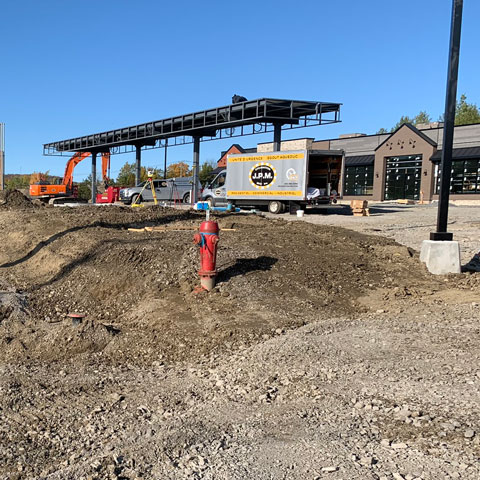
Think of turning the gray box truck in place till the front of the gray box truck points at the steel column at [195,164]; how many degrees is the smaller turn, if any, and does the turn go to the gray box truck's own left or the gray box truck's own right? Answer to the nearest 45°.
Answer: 0° — it already faces it

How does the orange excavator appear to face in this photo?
to the viewer's right

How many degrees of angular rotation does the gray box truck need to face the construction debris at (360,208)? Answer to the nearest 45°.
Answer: approximately 180°

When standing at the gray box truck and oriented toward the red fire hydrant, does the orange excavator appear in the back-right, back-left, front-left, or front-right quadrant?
back-right

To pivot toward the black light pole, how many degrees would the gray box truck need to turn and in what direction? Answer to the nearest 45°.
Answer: approximately 135° to its left

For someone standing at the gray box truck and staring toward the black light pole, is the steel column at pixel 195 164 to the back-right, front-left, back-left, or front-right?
back-right

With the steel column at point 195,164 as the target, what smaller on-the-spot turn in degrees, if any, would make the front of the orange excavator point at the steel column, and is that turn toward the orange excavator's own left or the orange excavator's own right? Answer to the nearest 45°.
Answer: approximately 45° to the orange excavator's own right

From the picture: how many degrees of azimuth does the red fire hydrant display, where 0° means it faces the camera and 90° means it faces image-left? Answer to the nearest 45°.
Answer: approximately 45°

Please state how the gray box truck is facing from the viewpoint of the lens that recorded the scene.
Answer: facing away from the viewer and to the left of the viewer

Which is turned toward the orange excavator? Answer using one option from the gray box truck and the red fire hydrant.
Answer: the gray box truck
